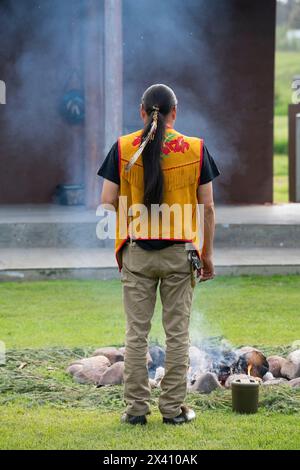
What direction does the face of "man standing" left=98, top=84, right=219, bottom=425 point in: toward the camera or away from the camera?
away from the camera

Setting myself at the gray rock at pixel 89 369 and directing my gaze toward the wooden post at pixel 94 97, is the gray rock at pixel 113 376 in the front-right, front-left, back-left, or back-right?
back-right

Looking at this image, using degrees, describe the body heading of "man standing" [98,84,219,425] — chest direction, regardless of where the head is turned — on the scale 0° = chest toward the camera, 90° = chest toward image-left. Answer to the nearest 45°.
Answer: approximately 180°
